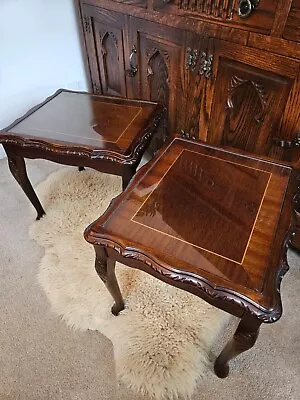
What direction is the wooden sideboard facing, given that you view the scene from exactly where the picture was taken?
facing the viewer and to the left of the viewer

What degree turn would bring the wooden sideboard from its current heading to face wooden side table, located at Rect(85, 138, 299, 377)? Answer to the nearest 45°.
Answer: approximately 45° to its left

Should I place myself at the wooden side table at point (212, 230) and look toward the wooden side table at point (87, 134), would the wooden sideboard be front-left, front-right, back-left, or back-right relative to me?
front-right

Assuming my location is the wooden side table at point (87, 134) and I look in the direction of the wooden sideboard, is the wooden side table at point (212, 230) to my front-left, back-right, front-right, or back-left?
front-right

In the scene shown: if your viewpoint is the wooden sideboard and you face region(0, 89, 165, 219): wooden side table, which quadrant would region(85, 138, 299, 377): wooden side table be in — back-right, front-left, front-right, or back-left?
front-left

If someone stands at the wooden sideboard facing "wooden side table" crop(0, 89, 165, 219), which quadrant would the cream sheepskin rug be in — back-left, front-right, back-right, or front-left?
front-left
